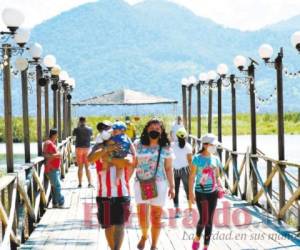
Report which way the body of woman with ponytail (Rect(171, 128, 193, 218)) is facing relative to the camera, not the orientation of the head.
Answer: away from the camera

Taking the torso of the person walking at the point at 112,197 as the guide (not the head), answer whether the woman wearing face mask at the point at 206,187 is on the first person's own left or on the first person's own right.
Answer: on the first person's own left
